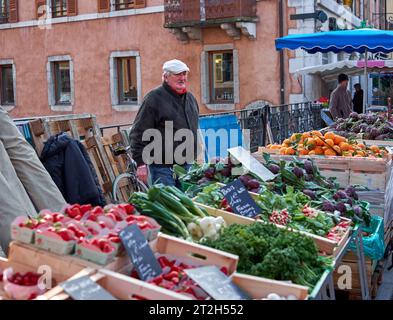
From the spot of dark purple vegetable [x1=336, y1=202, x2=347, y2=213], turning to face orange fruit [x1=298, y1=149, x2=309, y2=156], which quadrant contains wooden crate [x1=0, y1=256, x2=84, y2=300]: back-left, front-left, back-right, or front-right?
back-left

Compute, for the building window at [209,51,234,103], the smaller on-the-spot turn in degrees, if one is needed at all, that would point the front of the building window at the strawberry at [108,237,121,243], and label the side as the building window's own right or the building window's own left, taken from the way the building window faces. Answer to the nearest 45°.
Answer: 0° — it already faces it

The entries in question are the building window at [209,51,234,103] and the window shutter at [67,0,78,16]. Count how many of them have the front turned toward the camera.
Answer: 2

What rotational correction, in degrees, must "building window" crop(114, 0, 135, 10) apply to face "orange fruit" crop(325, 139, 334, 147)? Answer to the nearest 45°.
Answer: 0° — it already faces it

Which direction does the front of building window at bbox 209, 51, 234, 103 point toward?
toward the camera

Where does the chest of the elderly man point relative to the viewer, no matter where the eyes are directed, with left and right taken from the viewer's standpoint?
facing the viewer and to the right of the viewer

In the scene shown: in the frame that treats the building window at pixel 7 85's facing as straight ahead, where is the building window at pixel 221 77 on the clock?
the building window at pixel 221 77 is roughly at 9 o'clock from the building window at pixel 7 85.

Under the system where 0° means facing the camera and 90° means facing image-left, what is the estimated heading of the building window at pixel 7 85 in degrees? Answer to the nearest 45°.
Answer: approximately 45°

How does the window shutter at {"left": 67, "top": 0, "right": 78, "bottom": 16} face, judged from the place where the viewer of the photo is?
facing the viewer

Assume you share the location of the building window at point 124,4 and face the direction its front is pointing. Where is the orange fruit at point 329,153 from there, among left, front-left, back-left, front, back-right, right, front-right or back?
front
